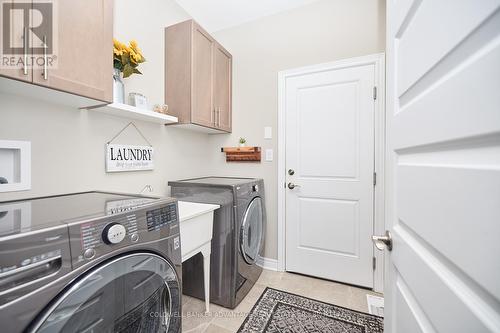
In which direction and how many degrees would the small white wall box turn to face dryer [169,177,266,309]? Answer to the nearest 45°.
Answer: approximately 45° to its left

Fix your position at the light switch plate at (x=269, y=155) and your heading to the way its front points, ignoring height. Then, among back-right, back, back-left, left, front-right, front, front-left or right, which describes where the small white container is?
front-right

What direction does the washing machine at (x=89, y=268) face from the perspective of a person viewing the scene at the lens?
facing the viewer and to the right of the viewer

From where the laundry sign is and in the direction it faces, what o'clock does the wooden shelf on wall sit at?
The wooden shelf on wall is roughly at 10 o'clock from the laundry sign.

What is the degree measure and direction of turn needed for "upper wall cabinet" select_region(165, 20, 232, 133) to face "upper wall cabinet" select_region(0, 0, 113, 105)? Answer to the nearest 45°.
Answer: approximately 90° to its right

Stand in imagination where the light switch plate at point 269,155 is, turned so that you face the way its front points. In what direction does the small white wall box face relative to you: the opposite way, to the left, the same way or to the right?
to the left

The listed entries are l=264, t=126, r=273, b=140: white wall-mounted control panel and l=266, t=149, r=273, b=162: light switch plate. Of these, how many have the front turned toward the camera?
2

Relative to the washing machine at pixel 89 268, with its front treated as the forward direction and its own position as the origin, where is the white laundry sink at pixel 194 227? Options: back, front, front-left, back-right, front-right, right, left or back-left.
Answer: left

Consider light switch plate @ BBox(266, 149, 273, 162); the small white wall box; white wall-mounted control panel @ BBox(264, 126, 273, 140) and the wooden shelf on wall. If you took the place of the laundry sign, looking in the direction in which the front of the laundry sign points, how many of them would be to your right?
1
